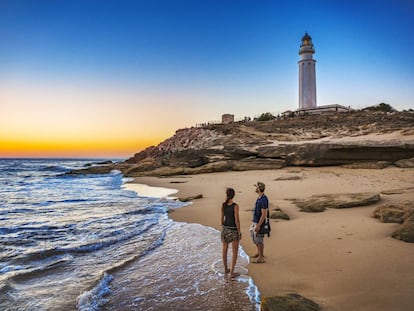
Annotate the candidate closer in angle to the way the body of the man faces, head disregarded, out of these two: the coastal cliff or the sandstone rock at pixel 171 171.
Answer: the sandstone rock

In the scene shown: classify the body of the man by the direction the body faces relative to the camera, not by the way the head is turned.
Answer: to the viewer's left

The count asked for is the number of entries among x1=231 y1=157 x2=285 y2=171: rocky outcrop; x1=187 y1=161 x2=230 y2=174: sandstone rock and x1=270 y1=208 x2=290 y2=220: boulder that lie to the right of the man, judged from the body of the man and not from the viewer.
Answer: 3

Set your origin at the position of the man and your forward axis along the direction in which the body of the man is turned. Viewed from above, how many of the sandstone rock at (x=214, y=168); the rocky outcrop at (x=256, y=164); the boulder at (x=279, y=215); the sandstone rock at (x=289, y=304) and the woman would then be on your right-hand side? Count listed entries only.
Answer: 3

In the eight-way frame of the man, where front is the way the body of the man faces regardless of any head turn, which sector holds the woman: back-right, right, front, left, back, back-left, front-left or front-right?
front-left

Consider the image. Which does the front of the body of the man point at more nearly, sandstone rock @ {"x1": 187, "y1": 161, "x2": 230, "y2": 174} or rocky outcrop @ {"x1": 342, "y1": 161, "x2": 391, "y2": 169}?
the sandstone rock

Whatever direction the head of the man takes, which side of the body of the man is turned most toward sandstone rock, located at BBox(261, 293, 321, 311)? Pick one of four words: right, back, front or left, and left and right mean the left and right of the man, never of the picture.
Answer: left

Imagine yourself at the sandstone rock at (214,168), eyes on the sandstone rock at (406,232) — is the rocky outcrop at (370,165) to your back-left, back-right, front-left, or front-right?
front-left

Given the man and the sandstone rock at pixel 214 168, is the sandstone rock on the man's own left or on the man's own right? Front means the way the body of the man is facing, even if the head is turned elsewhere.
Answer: on the man's own right

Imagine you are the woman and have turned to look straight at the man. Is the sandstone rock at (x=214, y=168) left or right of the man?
left

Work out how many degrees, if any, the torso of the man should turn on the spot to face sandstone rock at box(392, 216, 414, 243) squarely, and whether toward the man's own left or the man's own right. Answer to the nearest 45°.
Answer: approximately 180°

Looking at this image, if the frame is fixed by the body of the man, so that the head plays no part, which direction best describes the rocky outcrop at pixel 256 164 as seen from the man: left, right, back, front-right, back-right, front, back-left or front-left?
right

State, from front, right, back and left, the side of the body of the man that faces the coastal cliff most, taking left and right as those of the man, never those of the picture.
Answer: right
